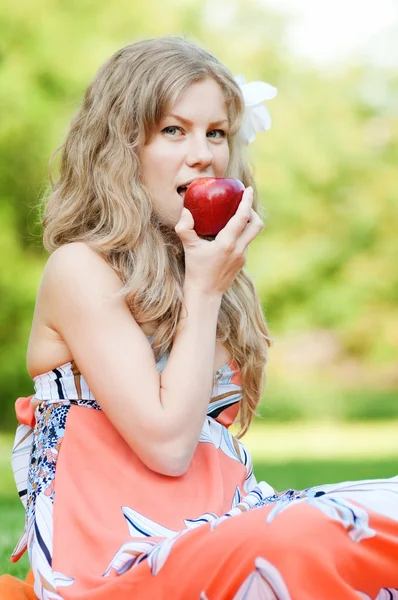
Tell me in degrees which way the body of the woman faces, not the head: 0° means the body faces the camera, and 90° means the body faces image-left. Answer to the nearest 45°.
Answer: approximately 315°
